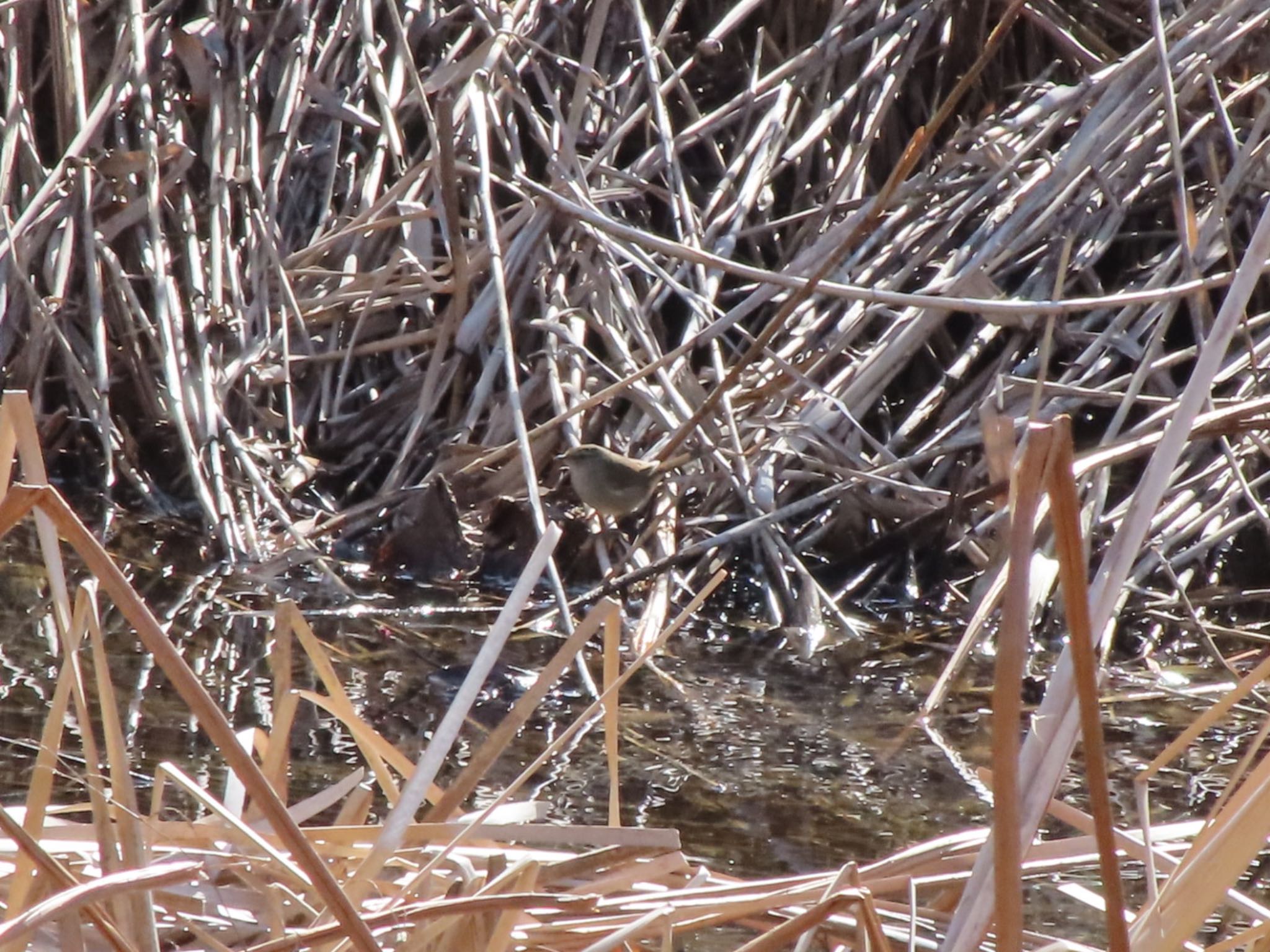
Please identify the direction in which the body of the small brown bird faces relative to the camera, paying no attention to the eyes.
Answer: to the viewer's left
